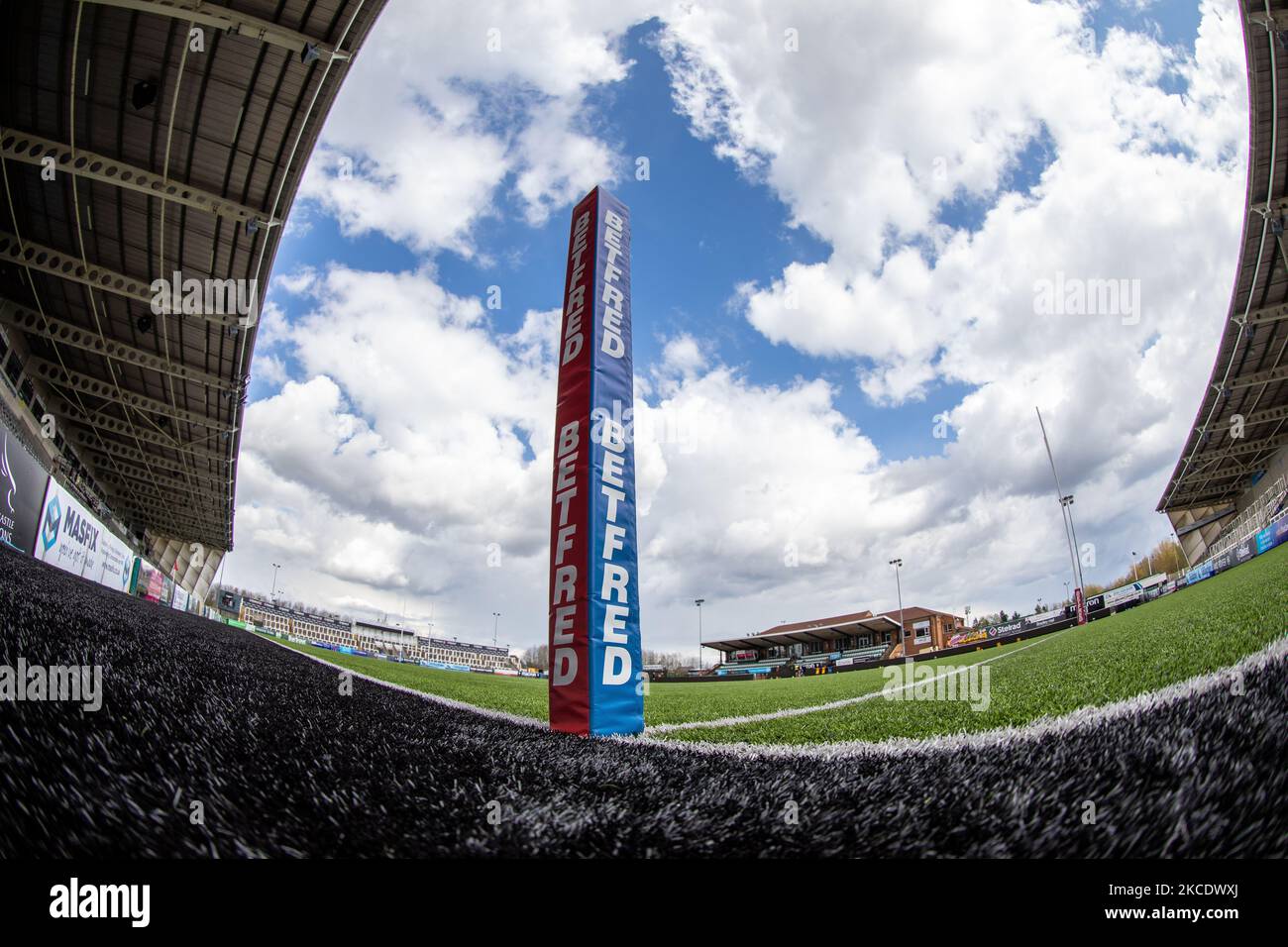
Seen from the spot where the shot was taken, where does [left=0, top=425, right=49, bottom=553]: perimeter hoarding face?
facing the viewer and to the right of the viewer

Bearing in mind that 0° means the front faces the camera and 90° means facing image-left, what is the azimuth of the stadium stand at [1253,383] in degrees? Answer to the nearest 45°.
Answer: approximately 45°

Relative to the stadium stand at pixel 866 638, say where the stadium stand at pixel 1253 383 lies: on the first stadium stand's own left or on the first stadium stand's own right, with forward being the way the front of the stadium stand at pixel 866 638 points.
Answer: on the first stadium stand's own left

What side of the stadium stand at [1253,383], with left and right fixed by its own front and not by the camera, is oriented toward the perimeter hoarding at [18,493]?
front

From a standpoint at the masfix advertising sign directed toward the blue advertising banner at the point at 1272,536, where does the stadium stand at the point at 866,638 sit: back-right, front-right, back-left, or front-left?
front-left

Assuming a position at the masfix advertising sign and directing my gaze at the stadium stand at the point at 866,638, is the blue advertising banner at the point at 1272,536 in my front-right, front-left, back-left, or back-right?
front-right

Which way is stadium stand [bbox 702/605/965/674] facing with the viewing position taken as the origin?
facing the viewer and to the left of the viewer

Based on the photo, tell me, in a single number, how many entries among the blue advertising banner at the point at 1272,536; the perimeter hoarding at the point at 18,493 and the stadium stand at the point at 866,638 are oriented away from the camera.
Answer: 0

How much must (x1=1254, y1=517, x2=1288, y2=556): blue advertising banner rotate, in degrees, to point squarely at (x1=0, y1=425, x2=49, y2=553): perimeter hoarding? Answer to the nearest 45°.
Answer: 0° — it already faces it
